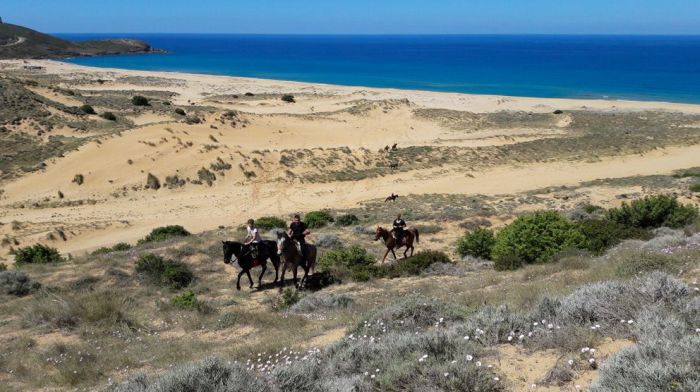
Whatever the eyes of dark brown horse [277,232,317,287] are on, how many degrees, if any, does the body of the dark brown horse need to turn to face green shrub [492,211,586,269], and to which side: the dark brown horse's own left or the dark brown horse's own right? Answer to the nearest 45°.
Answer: approximately 135° to the dark brown horse's own left

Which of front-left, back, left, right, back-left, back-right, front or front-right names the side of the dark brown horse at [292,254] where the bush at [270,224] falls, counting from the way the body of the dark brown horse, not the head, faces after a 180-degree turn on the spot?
front-left

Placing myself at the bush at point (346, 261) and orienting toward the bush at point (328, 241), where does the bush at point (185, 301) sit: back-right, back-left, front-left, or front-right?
back-left

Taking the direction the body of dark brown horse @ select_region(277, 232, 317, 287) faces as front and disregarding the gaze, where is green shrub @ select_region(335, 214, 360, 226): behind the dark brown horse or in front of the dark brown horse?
behind

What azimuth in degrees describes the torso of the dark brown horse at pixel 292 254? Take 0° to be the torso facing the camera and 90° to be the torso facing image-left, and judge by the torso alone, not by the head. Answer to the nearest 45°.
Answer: approximately 45°

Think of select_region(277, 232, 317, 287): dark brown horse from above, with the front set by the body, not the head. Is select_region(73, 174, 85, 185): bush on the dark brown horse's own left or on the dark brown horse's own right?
on the dark brown horse's own right

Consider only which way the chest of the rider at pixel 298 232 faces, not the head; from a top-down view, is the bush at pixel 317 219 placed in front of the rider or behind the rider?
behind

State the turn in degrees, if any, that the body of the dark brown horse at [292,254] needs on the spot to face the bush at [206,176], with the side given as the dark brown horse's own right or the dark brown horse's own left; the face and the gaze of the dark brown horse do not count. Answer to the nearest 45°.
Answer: approximately 135° to the dark brown horse's own right

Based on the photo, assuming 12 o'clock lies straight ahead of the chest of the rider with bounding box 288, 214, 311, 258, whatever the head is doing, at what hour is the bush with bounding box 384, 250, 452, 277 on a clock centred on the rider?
The bush is roughly at 7 o'clock from the rider.

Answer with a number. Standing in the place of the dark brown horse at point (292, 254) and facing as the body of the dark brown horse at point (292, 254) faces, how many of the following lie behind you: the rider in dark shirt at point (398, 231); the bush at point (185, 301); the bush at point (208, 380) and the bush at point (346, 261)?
2

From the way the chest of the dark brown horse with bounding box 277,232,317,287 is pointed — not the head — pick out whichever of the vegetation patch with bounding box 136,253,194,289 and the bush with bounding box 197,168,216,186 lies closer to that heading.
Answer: the vegetation patch

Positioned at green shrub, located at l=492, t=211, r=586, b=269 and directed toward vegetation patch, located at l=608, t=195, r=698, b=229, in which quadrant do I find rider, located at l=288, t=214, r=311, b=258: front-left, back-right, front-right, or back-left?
back-left
